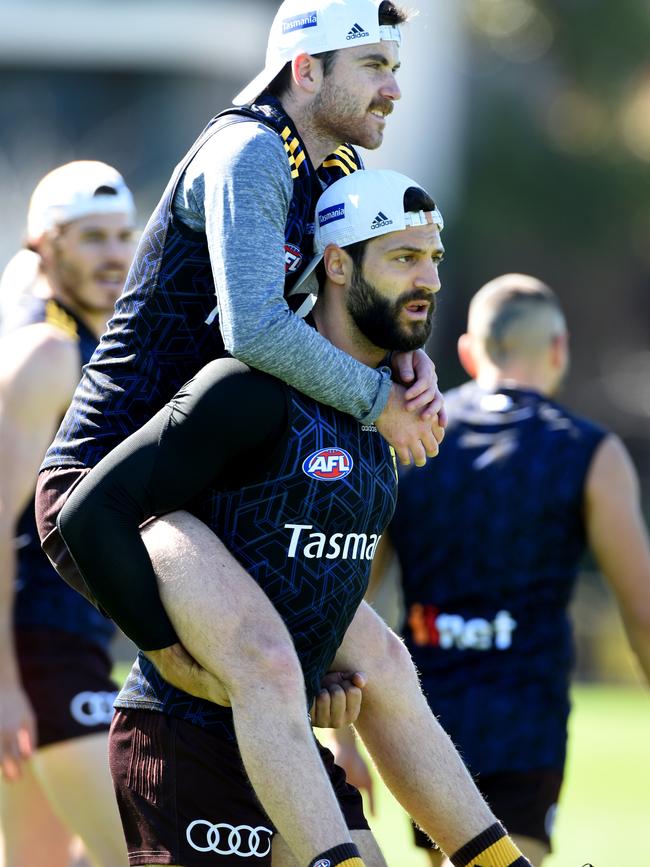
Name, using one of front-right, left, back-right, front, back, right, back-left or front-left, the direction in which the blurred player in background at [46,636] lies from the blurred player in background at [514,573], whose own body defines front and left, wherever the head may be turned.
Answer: left

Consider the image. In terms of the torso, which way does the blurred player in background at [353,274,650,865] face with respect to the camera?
away from the camera

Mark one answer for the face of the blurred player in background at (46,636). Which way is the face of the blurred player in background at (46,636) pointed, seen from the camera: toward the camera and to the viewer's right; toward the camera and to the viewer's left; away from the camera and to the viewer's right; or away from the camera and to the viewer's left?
toward the camera and to the viewer's right
